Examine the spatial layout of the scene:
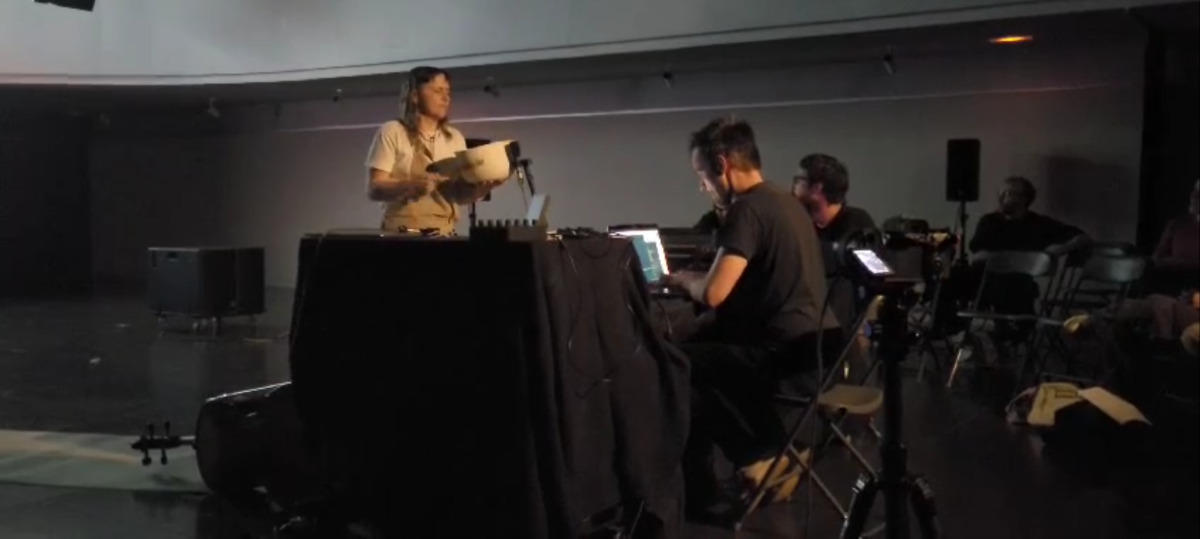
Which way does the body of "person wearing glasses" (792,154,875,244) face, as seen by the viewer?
to the viewer's left

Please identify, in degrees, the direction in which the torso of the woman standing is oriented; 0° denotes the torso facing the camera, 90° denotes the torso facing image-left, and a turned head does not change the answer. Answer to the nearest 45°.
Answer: approximately 315°

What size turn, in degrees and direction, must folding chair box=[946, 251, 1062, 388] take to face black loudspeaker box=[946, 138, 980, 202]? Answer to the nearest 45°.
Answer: approximately 135° to its right

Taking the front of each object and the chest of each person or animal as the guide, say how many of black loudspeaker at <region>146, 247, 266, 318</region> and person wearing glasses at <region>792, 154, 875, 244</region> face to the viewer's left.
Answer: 1

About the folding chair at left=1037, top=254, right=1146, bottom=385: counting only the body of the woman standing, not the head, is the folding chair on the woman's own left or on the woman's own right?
on the woman's own left

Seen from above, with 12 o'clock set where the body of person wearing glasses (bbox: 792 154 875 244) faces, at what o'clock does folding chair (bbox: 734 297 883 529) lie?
The folding chair is roughly at 9 o'clock from the person wearing glasses.
